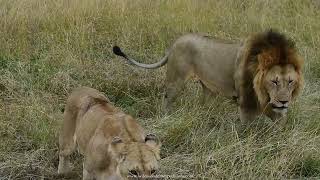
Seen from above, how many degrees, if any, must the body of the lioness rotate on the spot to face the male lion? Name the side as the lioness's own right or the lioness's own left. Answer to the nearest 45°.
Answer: approximately 90° to the lioness's own left

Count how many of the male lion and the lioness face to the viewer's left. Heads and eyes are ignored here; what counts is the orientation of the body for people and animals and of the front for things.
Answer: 0

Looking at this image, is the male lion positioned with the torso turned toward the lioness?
no

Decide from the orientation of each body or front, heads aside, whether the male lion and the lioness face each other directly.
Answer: no

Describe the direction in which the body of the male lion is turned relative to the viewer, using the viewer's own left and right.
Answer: facing the viewer and to the right of the viewer
